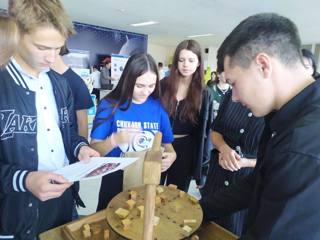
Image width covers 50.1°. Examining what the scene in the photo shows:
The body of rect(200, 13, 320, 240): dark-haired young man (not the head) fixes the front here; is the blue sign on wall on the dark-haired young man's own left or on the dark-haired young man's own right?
on the dark-haired young man's own right

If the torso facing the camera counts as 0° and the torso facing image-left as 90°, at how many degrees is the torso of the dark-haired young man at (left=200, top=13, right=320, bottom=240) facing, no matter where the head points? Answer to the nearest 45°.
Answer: approximately 90°

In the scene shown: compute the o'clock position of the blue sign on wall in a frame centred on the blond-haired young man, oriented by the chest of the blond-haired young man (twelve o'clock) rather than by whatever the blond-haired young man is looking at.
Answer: The blue sign on wall is roughly at 8 o'clock from the blond-haired young man.

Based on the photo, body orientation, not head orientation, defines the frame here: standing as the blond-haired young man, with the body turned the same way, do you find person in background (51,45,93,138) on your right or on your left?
on your left

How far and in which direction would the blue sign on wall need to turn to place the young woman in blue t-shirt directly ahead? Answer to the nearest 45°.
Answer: approximately 45° to its right
